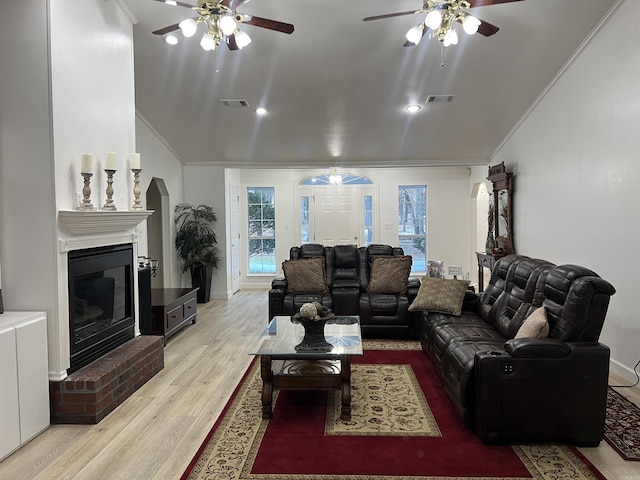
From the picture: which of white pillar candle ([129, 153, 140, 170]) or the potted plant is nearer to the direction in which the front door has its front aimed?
the white pillar candle

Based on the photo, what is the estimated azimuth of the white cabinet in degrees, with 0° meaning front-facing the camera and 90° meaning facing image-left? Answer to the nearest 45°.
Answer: approximately 315°

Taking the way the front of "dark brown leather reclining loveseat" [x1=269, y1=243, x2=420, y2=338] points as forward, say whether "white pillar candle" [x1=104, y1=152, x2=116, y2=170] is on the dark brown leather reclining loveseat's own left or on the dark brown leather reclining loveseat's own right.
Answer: on the dark brown leather reclining loveseat's own right

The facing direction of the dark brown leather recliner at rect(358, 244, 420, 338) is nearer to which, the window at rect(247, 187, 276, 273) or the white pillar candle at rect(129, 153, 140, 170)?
the white pillar candle

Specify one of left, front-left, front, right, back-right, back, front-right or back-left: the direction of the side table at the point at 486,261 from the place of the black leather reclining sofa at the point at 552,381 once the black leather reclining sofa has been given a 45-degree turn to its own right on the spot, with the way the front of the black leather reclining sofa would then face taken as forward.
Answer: front-right

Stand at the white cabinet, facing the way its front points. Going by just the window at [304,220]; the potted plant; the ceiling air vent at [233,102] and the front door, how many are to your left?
4

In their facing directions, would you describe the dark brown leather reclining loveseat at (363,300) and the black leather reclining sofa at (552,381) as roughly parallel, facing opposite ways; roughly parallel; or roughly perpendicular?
roughly perpendicular

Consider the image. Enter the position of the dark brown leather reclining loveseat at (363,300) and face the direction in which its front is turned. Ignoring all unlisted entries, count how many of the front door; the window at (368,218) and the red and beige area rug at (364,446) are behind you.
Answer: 2

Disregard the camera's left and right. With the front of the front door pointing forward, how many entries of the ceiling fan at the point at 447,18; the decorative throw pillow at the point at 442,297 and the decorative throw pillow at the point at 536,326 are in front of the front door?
3

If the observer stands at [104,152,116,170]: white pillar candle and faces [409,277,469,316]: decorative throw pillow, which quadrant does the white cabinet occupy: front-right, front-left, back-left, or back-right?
back-right

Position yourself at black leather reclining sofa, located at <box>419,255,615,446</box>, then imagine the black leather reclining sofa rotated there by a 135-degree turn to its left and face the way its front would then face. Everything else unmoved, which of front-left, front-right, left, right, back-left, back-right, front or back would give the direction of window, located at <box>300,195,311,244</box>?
back

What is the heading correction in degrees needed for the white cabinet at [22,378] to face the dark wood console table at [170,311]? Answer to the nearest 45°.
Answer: approximately 90° to its left

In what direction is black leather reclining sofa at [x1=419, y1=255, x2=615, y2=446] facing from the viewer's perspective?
to the viewer's left

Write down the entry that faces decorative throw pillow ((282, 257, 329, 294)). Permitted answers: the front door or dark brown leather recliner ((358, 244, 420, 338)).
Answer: the front door

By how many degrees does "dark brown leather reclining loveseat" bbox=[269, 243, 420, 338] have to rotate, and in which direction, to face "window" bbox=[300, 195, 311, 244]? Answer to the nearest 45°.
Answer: approximately 180°

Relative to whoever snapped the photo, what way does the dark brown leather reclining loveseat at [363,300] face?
facing the viewer

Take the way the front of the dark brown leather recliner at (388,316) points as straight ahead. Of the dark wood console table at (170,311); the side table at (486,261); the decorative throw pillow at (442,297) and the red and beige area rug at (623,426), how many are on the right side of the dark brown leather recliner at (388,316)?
1
